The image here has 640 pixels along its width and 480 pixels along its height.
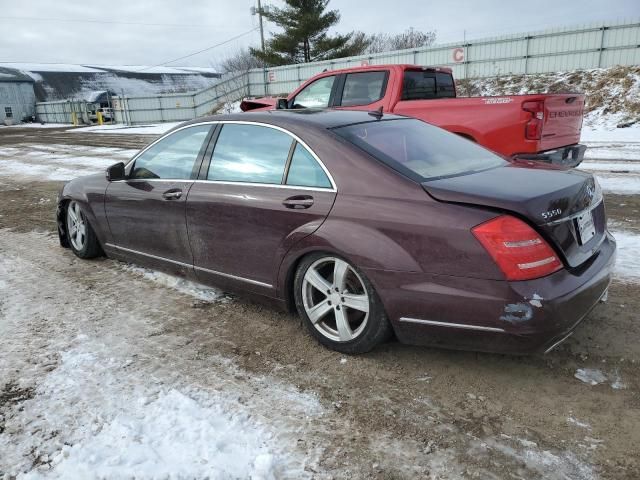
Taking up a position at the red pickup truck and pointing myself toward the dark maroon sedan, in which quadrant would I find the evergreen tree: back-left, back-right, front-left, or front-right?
back-right

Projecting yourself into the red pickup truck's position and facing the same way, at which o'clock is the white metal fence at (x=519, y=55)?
The white metal fence is roughly at 2 o'clock from the red pickup truck.

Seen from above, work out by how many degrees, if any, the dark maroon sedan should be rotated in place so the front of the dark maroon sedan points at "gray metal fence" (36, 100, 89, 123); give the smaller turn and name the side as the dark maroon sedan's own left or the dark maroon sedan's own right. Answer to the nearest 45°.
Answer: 0° — it already faces it

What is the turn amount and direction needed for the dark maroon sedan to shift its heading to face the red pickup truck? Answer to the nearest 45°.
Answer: approximately 45° to its right

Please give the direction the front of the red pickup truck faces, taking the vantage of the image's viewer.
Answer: facing away from the viewer and to the left of the viewer

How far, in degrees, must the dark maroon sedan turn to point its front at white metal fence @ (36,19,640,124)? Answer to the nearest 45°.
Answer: approximately 45° to its right

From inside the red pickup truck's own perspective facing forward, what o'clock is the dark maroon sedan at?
The dark maroon sedan is roughly at 8 o'clock from the red pickup truck.

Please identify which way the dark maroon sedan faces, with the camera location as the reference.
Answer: facing away from the viewer and to the left of the viewer
